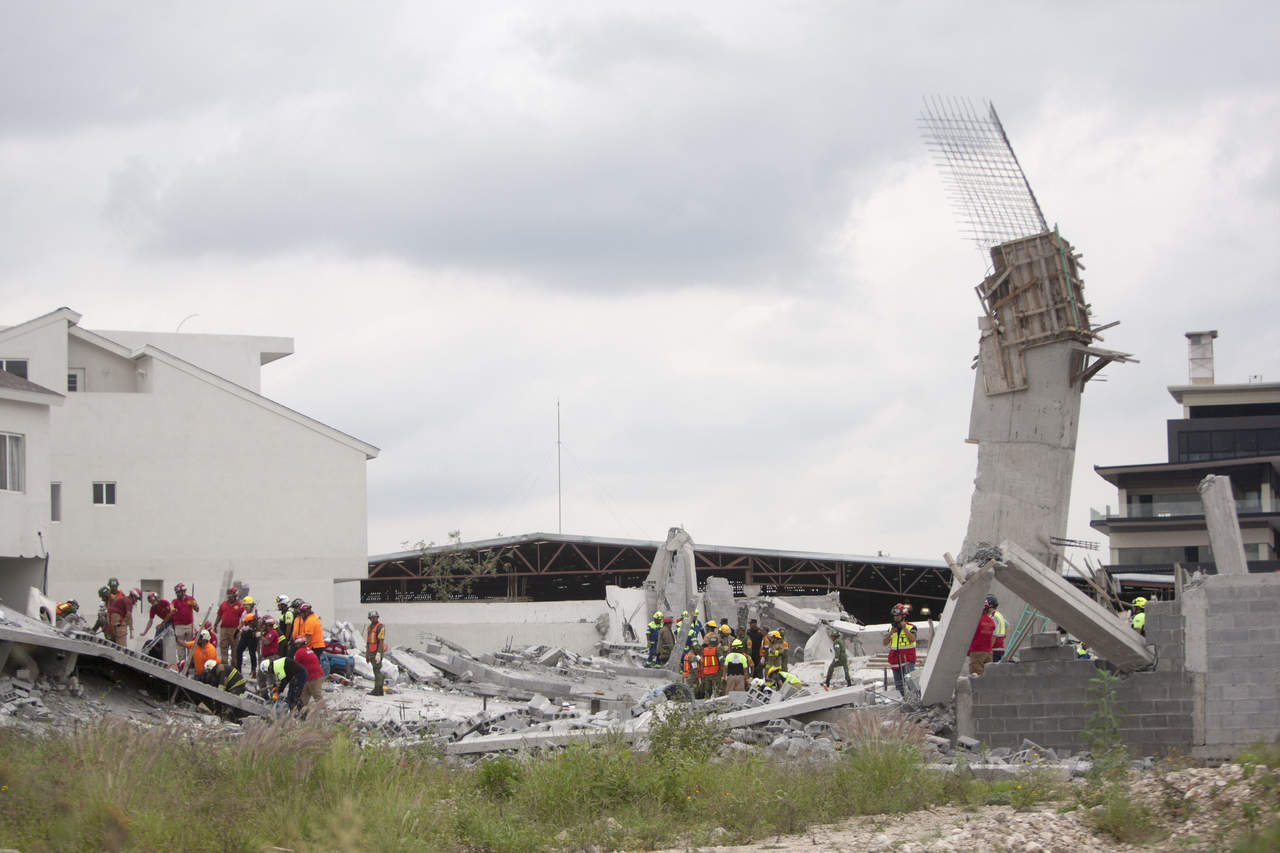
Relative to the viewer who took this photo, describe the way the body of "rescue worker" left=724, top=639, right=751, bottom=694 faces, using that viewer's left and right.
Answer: facing away from the viewer

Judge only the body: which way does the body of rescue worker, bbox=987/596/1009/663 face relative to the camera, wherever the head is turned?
to the viewer's left

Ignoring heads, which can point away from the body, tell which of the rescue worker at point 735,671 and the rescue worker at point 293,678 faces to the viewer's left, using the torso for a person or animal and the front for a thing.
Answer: the rescue worker at point 293,678
